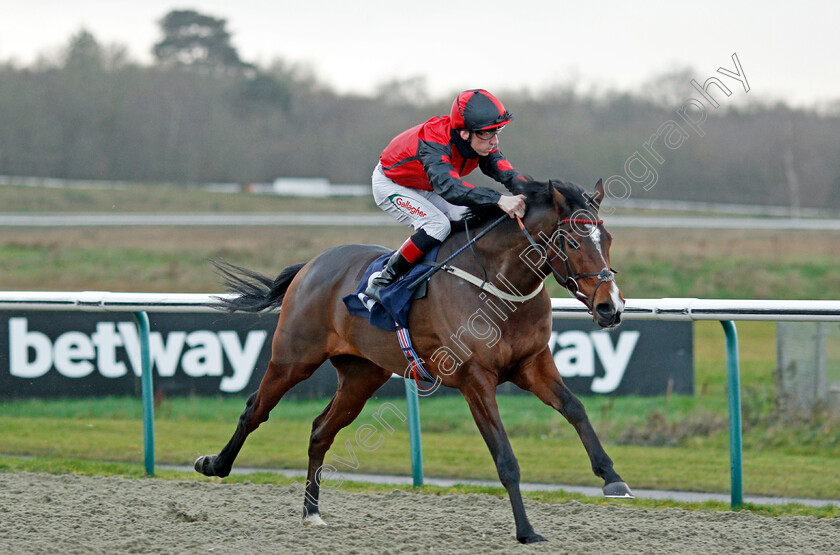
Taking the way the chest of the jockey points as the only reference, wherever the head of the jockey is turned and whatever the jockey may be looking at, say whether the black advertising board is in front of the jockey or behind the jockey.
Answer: behind

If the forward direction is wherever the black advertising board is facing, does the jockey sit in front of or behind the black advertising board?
in front

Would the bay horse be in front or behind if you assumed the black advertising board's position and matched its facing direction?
in front

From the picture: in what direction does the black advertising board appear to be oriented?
toward the camera

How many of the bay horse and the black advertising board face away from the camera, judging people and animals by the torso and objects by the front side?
0

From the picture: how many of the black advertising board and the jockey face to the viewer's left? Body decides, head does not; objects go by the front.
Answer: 0
